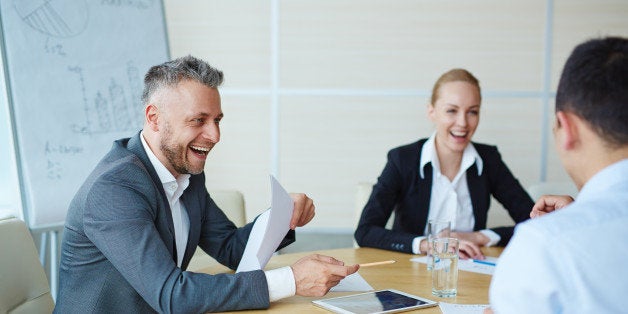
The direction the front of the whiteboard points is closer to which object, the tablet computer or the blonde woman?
the tablet computer

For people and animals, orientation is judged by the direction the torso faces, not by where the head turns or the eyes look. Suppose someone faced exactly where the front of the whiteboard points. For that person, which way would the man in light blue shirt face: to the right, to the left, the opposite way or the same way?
the opposite way

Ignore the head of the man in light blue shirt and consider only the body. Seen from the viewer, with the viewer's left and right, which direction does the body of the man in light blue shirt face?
facing away from the viewer and to the left of the viewer

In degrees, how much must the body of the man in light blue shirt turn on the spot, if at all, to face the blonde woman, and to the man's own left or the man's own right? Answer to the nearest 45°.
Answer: approximately 45° to the man's own right

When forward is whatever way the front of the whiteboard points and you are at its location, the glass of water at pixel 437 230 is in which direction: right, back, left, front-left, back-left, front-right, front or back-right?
front-left

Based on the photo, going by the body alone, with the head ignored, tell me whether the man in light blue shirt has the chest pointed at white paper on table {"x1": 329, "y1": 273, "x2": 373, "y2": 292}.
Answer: yes

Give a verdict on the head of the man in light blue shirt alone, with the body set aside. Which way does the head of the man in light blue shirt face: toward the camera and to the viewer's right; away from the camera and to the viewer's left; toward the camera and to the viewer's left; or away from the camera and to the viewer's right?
away from the camera and to the viewer's left

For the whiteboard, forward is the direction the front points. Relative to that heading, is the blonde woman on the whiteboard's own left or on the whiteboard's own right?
on the whiteboard's own left

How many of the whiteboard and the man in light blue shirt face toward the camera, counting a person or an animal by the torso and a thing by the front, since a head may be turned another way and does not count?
1

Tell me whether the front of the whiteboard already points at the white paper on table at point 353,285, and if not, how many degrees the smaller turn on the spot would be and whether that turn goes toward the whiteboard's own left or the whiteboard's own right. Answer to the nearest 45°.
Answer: approximately 45° to the whiteboard's own left

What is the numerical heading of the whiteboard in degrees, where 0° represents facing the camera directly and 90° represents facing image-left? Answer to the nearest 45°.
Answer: approximately 0°

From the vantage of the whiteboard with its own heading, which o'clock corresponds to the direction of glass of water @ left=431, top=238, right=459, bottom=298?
The glass of water is roughly at 11 o'clock from the whiteboard.
